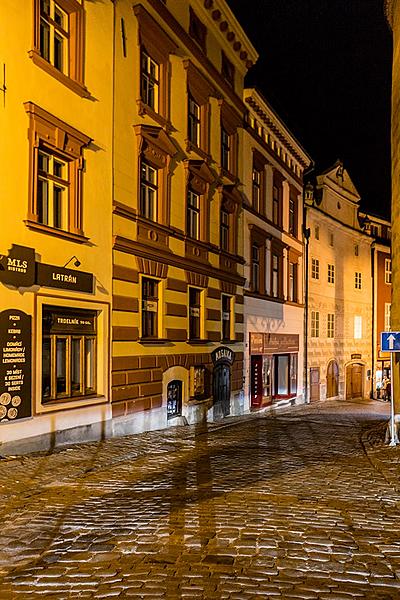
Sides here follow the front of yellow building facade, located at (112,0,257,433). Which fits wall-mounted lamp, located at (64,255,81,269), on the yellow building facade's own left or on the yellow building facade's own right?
on the yellow building facade's own right

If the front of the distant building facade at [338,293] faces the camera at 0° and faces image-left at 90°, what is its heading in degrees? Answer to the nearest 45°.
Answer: approximately 315°

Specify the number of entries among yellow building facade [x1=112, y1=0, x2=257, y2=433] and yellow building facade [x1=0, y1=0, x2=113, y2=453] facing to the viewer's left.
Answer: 0

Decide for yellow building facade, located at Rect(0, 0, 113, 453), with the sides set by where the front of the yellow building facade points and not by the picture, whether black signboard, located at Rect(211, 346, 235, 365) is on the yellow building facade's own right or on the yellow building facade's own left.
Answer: on the yellow building facade's own left

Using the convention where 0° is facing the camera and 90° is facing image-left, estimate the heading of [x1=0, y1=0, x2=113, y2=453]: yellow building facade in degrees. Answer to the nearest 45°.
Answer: approximately 315°

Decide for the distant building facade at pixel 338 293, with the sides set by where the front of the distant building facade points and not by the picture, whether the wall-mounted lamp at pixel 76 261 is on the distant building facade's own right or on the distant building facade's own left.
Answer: on the distant building facade's own right

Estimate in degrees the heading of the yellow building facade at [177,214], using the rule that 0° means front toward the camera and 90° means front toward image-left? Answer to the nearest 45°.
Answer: approximately 315°

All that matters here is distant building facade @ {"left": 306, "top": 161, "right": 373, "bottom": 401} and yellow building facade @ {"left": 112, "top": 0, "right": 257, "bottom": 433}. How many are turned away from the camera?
0
